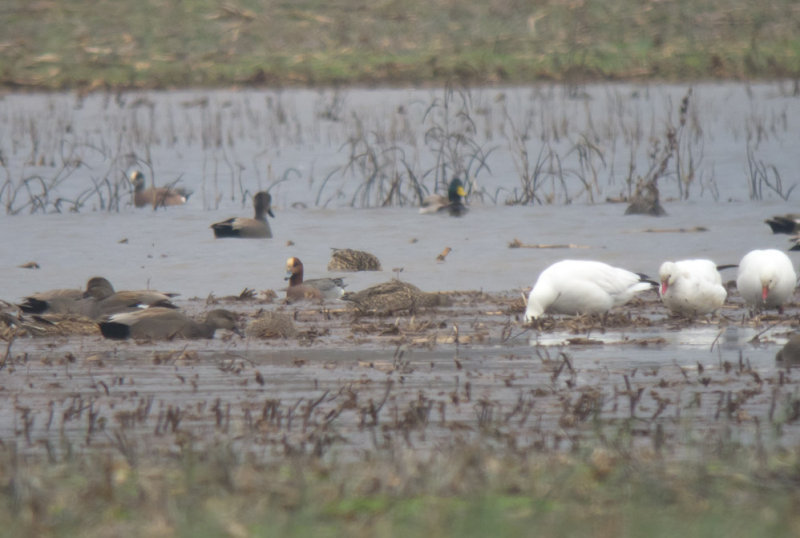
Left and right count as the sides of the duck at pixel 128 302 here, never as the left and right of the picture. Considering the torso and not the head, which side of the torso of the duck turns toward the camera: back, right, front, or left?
left

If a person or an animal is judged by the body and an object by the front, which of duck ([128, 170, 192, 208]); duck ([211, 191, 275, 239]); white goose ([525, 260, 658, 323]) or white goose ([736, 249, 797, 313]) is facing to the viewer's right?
duck ([211, 191, 275, 239])

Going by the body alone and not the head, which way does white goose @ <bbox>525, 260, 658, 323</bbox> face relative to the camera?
to the viewer's left

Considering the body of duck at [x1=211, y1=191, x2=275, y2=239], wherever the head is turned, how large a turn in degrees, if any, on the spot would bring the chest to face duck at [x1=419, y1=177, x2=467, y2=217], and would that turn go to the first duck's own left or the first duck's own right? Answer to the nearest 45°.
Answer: approximately 45° to the first duck's own left

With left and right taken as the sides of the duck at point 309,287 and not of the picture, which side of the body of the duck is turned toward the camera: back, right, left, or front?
left

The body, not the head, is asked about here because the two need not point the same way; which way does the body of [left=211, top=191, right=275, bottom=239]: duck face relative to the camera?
to the viewer's right

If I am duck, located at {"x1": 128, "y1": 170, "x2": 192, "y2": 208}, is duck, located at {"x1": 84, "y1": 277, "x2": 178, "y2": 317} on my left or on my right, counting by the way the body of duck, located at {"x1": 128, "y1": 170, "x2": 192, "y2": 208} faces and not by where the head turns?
on my left

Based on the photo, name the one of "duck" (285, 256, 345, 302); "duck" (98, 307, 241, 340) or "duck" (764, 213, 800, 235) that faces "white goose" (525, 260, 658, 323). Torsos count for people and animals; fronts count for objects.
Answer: "duck" (98, 307, 241, 340)

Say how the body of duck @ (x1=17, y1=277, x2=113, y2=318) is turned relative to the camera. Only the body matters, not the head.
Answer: to the viewer's right

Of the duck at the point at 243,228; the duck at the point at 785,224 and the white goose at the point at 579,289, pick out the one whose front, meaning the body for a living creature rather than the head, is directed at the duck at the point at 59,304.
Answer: the white goose

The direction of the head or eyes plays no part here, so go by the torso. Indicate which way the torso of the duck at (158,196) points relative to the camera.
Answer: to the viewer's left

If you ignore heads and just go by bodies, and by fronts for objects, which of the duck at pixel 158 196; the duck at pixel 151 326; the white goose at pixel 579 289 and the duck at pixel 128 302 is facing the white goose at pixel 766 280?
the duck at pixel 151 326

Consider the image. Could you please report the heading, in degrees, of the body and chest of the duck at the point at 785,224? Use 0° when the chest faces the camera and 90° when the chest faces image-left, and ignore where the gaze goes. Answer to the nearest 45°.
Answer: approximately 270°
